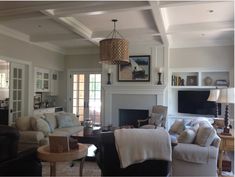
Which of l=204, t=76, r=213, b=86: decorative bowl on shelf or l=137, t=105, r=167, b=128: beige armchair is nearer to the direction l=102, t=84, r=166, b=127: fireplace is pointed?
the beige armchair

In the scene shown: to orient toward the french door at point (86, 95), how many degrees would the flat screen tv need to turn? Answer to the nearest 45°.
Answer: approximately 90° to its right

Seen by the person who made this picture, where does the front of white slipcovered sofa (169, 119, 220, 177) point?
facing to the left of the viewer

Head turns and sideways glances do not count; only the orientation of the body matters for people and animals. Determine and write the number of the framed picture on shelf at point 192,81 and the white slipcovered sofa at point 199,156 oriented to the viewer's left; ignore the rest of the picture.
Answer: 1

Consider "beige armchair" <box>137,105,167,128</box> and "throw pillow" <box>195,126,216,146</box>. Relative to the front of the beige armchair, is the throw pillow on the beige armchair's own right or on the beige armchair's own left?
on the beige armchair's own left

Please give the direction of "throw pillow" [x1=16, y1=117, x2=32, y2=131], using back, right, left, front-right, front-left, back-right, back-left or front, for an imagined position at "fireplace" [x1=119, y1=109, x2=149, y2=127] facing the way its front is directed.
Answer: front-right

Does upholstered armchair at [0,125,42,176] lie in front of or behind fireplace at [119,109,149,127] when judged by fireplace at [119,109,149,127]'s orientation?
in front
